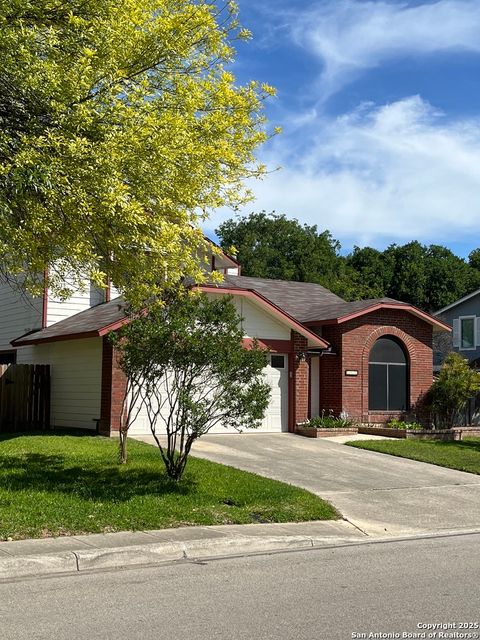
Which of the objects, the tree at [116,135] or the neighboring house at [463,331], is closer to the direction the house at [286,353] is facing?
the tree

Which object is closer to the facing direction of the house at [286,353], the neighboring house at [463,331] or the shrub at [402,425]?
the shrub

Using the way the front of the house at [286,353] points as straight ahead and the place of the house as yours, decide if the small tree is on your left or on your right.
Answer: on your right

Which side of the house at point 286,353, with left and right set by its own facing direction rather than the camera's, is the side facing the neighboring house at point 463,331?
left

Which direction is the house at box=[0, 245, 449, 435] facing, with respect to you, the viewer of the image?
facing the viewer and to the right of the viewer
